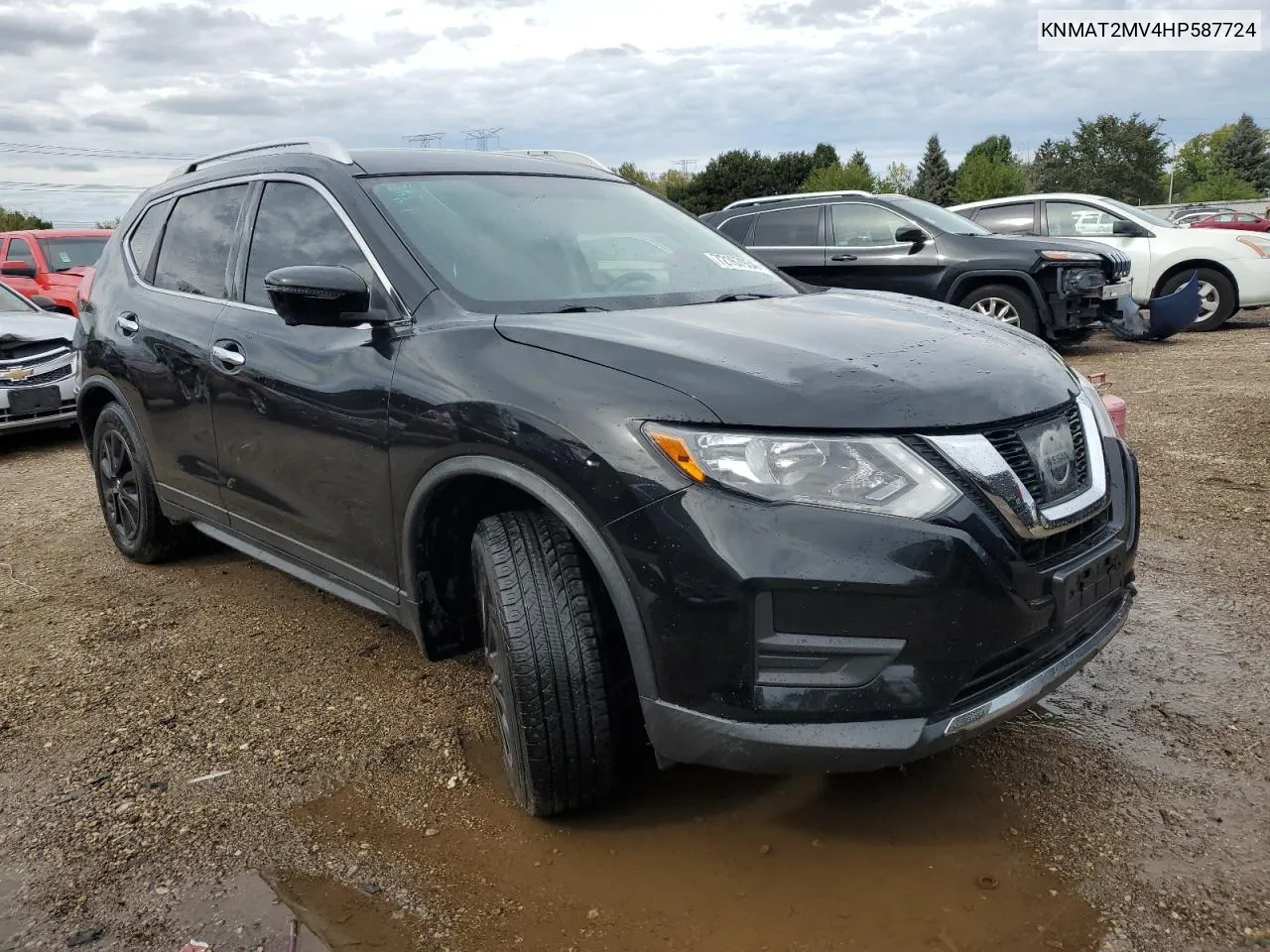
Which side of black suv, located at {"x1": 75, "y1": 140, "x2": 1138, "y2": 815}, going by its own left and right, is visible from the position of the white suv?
left

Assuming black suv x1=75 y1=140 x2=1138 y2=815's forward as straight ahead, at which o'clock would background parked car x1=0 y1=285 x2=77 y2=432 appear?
The background parked car is roughly at 6 o'clock from the black suv.

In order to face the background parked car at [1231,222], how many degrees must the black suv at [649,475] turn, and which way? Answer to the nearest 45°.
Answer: approximately 90° to its left

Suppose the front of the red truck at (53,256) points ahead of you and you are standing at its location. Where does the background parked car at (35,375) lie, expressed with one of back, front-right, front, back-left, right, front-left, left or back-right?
front-right

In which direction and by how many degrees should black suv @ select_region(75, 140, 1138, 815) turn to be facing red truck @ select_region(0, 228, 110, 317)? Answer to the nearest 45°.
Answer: approximately 180°

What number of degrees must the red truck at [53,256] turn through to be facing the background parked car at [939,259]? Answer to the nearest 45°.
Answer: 0° — it already faces it

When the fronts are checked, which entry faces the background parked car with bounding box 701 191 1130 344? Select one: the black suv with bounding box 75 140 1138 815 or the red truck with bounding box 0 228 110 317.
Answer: the red truck

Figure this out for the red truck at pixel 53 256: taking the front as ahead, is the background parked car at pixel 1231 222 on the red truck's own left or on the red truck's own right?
on the red truck's own left

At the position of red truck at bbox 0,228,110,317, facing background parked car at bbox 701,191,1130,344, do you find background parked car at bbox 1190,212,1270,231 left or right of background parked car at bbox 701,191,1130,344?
left

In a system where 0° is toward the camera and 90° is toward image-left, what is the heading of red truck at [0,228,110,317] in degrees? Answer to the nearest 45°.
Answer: approximately 315°
